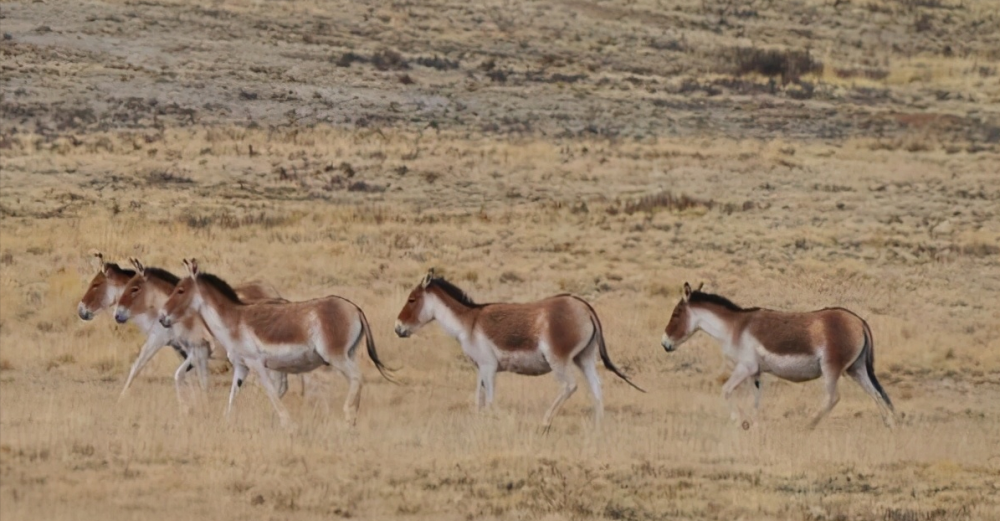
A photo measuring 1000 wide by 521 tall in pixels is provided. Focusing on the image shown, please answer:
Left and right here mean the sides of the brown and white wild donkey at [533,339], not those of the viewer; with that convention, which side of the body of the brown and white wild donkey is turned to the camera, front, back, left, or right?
left

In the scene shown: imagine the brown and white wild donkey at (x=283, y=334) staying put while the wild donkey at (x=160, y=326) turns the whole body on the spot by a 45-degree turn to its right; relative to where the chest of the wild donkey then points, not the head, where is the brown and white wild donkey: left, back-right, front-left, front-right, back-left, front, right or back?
back

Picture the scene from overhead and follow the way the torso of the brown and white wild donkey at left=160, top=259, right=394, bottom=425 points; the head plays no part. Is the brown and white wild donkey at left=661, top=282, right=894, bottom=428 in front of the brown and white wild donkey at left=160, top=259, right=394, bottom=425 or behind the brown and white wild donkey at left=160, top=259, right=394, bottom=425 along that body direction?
behind

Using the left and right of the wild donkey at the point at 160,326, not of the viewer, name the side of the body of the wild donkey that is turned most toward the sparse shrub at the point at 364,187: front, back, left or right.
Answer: right

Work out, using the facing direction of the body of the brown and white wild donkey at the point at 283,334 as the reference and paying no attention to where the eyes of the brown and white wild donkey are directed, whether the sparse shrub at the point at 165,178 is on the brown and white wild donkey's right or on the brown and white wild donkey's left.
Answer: on the brown and white wild donkey's right

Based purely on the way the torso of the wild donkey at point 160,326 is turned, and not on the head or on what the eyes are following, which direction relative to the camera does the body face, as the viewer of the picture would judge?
to the viewer's left

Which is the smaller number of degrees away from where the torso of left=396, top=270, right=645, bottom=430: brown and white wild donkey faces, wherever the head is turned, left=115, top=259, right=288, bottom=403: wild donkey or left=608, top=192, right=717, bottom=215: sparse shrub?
the wild donkey

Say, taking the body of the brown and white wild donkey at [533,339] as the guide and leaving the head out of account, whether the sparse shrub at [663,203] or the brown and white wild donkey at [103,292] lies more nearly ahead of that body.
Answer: the brown and white wild donkey

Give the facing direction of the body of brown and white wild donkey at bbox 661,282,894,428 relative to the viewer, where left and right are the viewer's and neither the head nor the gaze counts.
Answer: facing to the left of the viewer

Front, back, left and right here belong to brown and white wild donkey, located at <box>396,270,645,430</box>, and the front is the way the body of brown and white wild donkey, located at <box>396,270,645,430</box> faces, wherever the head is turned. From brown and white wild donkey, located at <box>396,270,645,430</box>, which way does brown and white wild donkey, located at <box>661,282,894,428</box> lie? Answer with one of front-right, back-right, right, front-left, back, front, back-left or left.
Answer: back

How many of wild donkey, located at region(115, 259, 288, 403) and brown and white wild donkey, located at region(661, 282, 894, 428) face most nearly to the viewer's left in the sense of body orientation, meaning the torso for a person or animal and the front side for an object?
2
